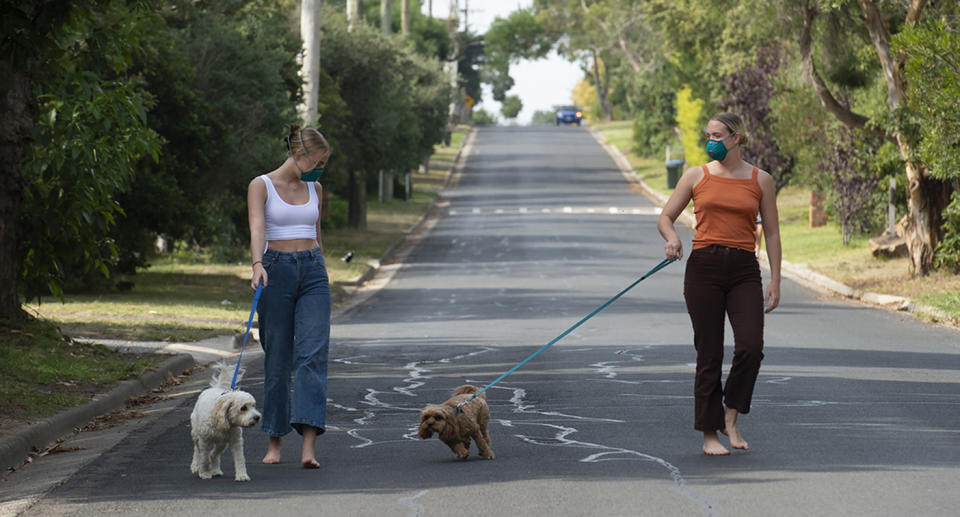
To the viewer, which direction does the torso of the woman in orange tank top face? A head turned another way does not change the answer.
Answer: toward the camera

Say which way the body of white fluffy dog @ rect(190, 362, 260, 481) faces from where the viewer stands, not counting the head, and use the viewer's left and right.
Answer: facing the viewer and to the right of the viewer

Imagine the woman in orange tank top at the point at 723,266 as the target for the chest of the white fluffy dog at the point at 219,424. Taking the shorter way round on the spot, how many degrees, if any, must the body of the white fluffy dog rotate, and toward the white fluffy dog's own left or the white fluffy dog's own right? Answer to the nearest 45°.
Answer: approximately 45° to the white fluffy dog's own left

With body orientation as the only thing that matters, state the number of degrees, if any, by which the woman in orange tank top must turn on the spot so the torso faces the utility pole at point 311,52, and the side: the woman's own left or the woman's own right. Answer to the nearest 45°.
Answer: approximately 135° to the woman's own right

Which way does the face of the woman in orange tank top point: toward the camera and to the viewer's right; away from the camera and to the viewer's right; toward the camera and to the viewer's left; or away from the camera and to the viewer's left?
toward the camera and to the viewer's left

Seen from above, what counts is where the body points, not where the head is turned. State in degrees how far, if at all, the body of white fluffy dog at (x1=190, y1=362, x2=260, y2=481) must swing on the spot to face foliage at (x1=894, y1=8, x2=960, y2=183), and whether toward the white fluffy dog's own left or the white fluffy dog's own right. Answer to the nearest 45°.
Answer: approximately 90° to the white fluffy dog's own left

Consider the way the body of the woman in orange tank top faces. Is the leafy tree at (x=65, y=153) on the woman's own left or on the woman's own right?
on the woman's own right

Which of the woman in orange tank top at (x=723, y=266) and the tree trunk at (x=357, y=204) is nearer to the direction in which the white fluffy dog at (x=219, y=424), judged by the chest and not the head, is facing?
the woman in orange tank top

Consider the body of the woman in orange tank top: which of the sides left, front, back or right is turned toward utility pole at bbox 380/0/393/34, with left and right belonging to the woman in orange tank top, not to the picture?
back

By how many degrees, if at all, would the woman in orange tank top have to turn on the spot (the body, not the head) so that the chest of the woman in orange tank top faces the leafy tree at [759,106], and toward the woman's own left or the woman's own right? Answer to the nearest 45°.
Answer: approximately 180°

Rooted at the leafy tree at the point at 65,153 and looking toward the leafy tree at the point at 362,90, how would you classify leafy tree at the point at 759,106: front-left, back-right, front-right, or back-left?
front-right
